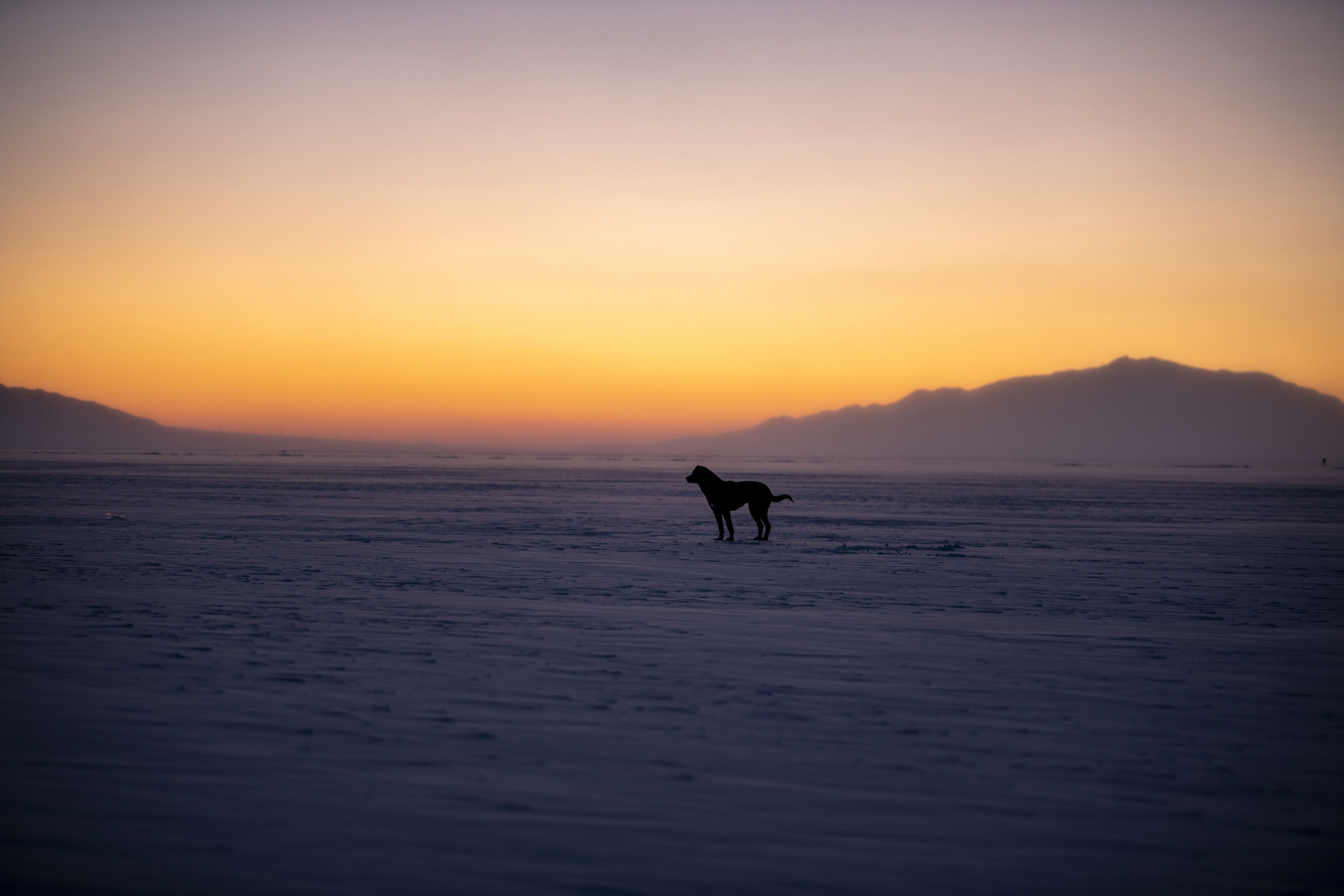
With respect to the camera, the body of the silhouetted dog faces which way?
to the viewer's left
